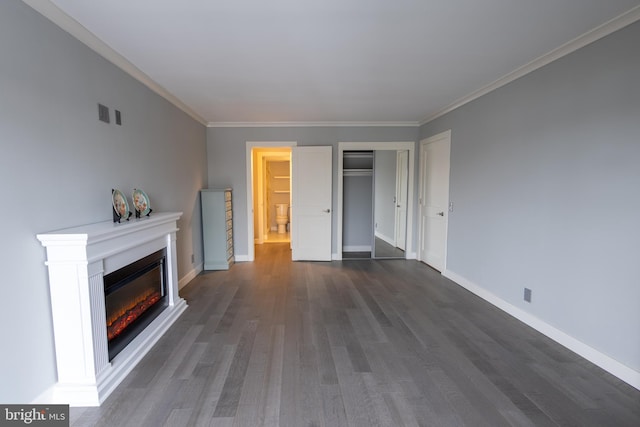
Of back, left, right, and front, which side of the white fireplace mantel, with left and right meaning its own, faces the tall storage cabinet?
left

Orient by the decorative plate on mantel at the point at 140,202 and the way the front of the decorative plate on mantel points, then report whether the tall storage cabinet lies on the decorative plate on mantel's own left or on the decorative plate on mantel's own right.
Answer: on the decorative plate on mantel's own left

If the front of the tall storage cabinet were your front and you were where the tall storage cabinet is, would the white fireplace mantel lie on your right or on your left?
on your right

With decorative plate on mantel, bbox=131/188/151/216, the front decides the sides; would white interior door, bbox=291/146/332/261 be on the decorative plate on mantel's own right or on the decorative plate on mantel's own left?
on the decorative plate on mantel's own left

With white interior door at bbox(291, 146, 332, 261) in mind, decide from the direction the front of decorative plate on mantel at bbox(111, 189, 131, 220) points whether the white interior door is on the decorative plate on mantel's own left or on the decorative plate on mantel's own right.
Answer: on the decorative plate on mantel's own left

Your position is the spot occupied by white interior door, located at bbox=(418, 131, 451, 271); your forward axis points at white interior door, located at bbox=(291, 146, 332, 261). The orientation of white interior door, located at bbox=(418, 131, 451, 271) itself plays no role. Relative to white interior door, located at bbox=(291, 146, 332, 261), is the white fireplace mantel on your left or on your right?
left

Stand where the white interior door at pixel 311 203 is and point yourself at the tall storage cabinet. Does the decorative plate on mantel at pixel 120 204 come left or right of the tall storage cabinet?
left

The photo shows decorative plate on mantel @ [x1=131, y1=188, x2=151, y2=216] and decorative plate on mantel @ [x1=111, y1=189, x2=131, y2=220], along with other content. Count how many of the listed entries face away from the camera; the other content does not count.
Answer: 0

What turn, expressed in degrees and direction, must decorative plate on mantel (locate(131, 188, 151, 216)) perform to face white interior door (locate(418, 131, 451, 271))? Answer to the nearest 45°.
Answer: approximately 45° to its left

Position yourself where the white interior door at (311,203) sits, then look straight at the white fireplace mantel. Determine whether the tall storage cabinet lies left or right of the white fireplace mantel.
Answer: right

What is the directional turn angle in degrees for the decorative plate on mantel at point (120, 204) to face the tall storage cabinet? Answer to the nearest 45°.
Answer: approximately 90° to its left

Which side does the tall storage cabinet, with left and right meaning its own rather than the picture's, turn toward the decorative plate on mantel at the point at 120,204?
right

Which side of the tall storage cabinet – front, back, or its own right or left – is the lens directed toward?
right

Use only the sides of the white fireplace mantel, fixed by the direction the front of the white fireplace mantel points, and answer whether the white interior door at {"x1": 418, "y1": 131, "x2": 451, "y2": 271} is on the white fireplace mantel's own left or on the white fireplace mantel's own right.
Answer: on the white fireplace mantel's own left

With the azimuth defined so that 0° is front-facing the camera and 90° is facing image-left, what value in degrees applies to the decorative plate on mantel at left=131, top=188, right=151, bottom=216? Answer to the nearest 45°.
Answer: approximately 315°
